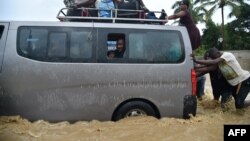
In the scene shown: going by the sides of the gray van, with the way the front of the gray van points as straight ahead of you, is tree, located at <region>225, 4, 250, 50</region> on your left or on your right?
on your right

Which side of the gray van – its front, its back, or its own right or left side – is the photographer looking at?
left

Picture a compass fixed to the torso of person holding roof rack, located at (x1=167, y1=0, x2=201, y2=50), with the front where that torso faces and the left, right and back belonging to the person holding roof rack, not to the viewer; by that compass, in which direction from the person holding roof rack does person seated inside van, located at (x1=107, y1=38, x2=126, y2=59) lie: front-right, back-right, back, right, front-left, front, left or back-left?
front-left

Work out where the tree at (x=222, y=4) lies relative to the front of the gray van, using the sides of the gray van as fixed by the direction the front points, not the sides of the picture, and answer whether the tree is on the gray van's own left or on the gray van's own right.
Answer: on the gray van's own right

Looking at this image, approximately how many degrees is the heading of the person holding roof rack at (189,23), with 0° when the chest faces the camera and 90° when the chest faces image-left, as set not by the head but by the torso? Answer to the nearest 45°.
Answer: approximately 90°

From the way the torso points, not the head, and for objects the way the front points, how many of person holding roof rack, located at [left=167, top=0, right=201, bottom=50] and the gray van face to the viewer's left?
2
